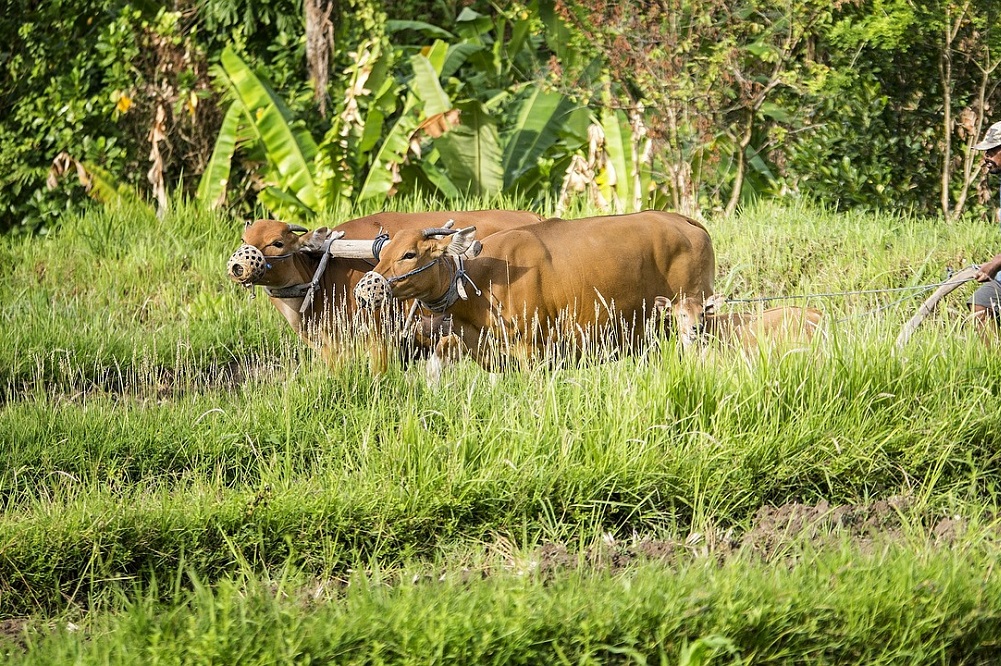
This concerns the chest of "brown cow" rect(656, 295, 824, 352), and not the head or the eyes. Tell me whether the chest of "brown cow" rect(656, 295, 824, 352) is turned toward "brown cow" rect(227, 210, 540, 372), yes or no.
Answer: yes

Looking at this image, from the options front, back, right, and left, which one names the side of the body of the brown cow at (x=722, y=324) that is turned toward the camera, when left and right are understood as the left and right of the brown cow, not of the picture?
left

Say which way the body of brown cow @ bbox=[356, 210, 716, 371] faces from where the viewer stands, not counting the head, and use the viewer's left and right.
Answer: facing to the left of the viewer

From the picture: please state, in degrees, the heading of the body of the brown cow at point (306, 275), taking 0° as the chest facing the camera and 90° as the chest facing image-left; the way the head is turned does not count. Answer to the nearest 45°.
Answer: approximately 90°

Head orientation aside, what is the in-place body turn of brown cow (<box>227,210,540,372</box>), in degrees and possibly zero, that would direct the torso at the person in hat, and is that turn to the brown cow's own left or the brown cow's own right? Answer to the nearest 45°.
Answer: approximately 180°

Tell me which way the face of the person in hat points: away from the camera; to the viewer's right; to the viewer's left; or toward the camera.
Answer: to the viewer's left

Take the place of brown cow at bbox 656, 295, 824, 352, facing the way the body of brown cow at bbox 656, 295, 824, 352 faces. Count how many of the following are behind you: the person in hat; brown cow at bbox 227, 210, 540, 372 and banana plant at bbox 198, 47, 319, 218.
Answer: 1

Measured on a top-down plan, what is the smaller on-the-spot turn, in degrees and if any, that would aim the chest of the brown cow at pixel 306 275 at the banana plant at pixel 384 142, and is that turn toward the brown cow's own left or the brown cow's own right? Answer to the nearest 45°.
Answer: approximately 90° to the brown cow's own right

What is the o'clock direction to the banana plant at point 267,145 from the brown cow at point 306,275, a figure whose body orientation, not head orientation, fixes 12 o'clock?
The banana plant is roughly at 3 o'clock from the brown cow.

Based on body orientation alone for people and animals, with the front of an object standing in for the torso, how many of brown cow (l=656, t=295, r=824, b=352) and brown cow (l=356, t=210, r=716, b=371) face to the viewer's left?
2

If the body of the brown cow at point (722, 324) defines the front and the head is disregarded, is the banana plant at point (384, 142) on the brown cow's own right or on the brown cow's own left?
on the brown cow's own right
